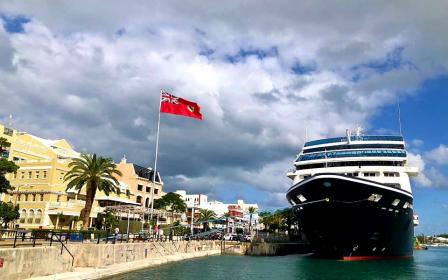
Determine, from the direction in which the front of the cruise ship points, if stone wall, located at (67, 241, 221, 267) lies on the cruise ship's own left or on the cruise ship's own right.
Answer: on the cruise ship's own right

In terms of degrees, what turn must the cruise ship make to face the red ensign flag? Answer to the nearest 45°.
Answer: approximately 45° to its right
